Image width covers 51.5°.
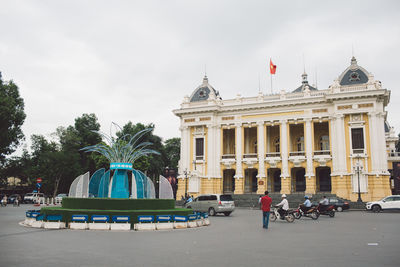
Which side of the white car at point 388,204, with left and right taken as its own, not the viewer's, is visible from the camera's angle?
left

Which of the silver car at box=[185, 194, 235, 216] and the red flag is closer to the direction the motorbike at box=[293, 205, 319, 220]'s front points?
the silver car

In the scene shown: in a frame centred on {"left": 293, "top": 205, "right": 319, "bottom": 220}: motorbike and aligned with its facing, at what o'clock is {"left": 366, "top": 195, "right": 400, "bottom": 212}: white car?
The white car is roughly at 4 o'clock from the motorbike.

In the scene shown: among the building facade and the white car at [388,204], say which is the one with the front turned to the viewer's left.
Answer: the white car

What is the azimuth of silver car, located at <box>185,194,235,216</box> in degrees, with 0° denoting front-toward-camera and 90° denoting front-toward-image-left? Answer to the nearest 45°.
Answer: approximately 135°

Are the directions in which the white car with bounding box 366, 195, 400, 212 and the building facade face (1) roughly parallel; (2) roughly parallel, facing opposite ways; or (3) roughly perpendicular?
roughly perpendicular

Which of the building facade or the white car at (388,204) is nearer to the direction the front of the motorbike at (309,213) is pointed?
the building facade

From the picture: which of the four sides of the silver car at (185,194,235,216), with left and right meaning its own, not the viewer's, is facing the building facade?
right

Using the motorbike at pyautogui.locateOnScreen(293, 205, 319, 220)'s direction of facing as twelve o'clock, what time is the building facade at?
The building facade is roughly at 3 o'clock from the motorbike.

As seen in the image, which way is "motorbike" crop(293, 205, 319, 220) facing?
to the viewer's left

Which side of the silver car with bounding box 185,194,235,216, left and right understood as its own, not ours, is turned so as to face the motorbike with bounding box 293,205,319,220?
back
